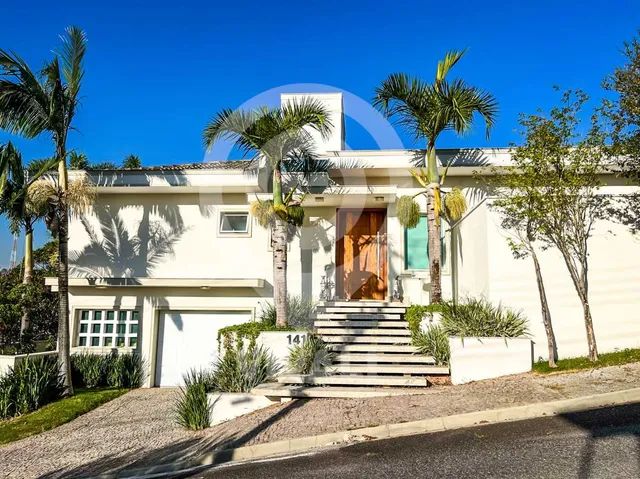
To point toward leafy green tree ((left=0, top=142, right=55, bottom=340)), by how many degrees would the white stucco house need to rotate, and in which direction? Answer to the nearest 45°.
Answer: approximately 90° to its right

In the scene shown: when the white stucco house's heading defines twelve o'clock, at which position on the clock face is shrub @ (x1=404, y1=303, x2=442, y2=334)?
The shrub is roughly at 10 o'clock from the white stucco house.

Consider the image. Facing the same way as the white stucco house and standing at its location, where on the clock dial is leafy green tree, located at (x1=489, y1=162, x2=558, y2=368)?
The leafy green tree is roughly at 10 o'clock from the white stucco house.

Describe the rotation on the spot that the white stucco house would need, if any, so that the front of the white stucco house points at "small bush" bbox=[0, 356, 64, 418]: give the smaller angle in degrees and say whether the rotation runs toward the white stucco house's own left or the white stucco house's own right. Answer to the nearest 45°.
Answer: approximately 45° to the white stucco house's own right

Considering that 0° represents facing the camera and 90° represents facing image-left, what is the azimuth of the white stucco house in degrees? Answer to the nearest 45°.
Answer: approximately 0°
